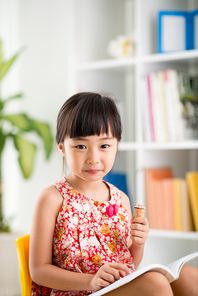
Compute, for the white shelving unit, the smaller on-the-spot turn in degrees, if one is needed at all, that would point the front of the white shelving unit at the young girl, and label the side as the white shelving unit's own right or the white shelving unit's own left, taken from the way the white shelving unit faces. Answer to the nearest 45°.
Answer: approximately 45° to the white shelving unit's own left

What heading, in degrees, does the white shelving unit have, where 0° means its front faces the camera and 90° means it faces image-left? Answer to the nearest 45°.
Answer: approximately 45°

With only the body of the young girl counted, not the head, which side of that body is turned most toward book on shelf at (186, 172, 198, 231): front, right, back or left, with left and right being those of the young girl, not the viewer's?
left

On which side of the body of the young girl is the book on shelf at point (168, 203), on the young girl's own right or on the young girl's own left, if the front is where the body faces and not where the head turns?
on the young girl's own left

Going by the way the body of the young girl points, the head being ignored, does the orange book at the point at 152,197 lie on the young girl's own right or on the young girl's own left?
on the young girl's own left

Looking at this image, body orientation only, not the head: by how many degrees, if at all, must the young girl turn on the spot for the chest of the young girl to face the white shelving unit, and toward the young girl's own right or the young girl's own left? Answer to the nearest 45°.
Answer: approximately 135° to the young girl's own left

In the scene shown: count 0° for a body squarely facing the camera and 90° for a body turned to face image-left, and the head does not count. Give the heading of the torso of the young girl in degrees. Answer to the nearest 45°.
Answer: approximately 315°

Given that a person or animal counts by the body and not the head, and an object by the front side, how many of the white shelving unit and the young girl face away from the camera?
0
